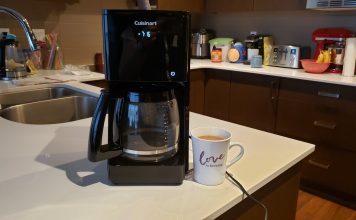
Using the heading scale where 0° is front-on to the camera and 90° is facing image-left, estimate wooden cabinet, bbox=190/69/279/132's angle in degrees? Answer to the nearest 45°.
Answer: approximately 45°

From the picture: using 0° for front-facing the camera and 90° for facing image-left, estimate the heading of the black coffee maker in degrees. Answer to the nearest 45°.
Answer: approximately 0°

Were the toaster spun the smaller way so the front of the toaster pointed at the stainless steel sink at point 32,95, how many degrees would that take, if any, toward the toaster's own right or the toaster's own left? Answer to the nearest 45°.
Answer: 0° — it already faces it

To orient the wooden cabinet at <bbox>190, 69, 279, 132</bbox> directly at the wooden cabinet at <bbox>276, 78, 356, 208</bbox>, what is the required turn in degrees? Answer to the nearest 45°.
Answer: approximately 90° to its left

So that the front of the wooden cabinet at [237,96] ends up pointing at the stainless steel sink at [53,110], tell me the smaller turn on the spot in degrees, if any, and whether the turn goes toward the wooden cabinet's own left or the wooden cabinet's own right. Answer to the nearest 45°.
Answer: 0° — it already faces it

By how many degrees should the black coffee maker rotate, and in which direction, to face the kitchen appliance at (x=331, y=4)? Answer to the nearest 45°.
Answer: approximately 135° to its left
